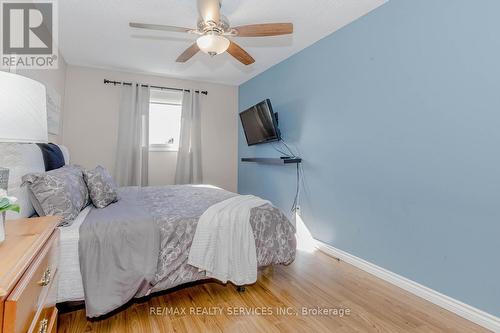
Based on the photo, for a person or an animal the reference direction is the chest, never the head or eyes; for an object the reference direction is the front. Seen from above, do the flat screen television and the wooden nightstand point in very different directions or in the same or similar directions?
very different directions

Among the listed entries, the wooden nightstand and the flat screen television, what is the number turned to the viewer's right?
1

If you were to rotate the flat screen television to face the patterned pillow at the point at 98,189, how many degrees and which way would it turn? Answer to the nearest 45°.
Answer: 0° — it already faces it

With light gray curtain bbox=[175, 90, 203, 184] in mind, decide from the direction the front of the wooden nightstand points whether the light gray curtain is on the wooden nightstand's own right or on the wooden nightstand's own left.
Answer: on the wooden nightstand's own left

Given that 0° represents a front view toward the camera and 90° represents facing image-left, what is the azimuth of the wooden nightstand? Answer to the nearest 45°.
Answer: approximately 270°

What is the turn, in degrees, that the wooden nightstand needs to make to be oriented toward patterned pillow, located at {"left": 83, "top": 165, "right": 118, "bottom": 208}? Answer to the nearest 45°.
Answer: approximately 90° to its left

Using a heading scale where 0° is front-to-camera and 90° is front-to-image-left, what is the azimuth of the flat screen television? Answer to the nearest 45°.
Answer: approximately 45°

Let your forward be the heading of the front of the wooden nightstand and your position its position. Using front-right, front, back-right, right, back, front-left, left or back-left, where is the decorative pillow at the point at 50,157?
left

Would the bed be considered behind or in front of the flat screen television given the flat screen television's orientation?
in front

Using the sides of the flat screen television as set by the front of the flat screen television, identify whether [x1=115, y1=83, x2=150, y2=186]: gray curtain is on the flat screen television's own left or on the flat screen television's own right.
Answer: on the flat screen television's own right
